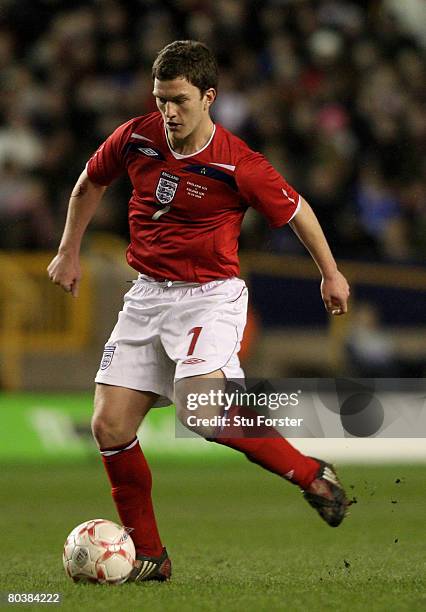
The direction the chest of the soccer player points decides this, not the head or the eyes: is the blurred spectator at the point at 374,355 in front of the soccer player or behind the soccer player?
behind

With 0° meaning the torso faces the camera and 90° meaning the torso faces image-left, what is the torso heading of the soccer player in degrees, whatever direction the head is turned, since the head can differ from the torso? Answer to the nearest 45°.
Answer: approximately 45°
